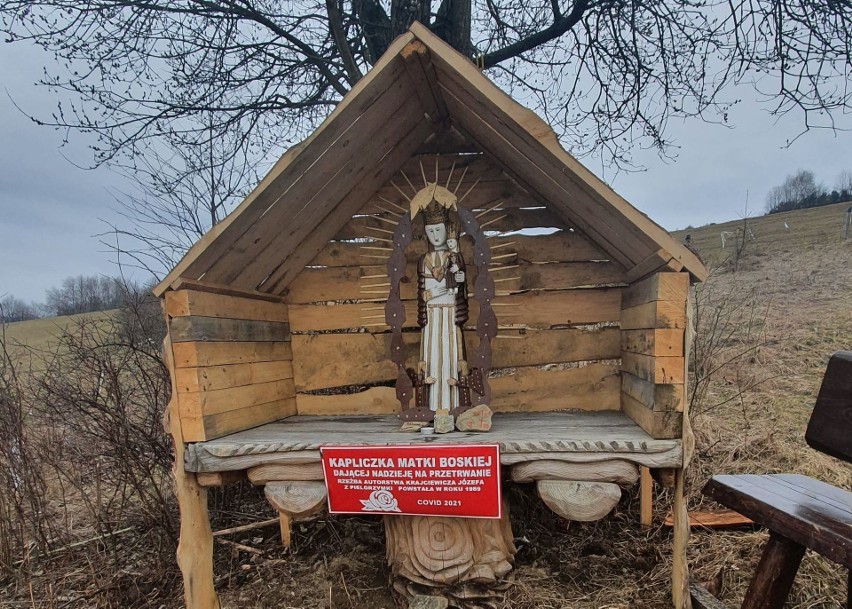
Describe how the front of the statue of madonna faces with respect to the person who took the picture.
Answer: facing the viewer

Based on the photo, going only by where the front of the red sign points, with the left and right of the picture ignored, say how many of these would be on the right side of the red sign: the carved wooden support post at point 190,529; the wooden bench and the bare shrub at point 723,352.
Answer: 1

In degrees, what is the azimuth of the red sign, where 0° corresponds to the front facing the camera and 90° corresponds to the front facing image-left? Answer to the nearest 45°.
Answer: approximately 0°

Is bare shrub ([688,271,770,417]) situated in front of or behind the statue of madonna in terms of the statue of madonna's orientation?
behind

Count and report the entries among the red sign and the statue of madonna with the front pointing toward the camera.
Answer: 2

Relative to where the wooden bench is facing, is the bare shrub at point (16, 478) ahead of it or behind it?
ahead

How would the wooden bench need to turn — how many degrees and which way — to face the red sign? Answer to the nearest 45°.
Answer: approximately 45° to its right

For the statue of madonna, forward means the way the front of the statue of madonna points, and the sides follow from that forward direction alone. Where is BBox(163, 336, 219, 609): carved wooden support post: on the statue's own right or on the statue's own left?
on the statue's own right

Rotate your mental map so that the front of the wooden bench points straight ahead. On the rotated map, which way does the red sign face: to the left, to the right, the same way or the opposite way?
to the left

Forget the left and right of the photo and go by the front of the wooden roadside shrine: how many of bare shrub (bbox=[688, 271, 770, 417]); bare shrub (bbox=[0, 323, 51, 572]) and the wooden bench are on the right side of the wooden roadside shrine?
1

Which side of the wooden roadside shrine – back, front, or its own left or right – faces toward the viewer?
front

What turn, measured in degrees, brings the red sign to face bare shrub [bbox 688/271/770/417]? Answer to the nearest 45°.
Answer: approximately 135° to its left

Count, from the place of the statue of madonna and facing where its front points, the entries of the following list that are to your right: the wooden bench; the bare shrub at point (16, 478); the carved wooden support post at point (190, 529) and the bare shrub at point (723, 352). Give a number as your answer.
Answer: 2

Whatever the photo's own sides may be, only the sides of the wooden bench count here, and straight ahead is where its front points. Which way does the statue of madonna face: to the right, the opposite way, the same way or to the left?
to the left
